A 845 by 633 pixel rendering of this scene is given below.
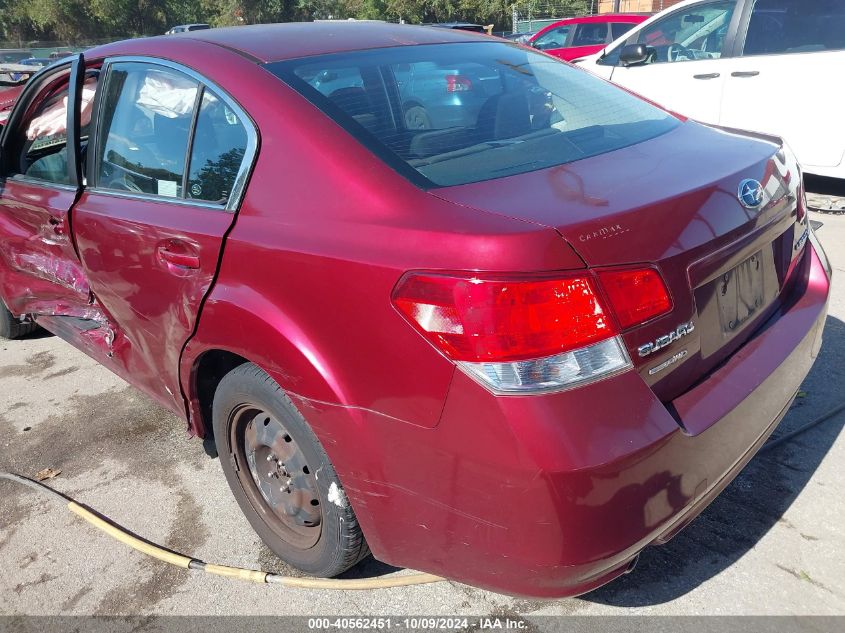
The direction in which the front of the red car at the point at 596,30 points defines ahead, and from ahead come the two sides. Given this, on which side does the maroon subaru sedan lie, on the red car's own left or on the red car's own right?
on the red car's own left

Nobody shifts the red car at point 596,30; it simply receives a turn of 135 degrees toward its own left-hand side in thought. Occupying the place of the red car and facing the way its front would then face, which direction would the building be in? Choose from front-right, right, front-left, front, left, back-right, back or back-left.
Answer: back-left

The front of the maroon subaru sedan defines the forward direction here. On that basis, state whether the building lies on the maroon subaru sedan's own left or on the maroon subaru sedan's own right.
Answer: on the maroon subaru sedan's own right

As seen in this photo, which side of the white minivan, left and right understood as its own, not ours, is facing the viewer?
left

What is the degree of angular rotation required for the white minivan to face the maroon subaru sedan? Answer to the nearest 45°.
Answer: approximately 90° to its left

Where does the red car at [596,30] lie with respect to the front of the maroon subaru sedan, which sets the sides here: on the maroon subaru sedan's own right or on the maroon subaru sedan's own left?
on the maroon subaru sedan's own right

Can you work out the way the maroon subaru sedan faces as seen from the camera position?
facing away from the viewer and to the left of the viewer

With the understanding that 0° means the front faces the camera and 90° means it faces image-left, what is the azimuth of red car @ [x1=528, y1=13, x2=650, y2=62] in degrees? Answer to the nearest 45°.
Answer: approximately 90°

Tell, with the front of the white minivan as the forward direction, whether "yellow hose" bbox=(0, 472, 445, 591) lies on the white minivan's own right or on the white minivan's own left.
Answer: on the white minivan's own left
